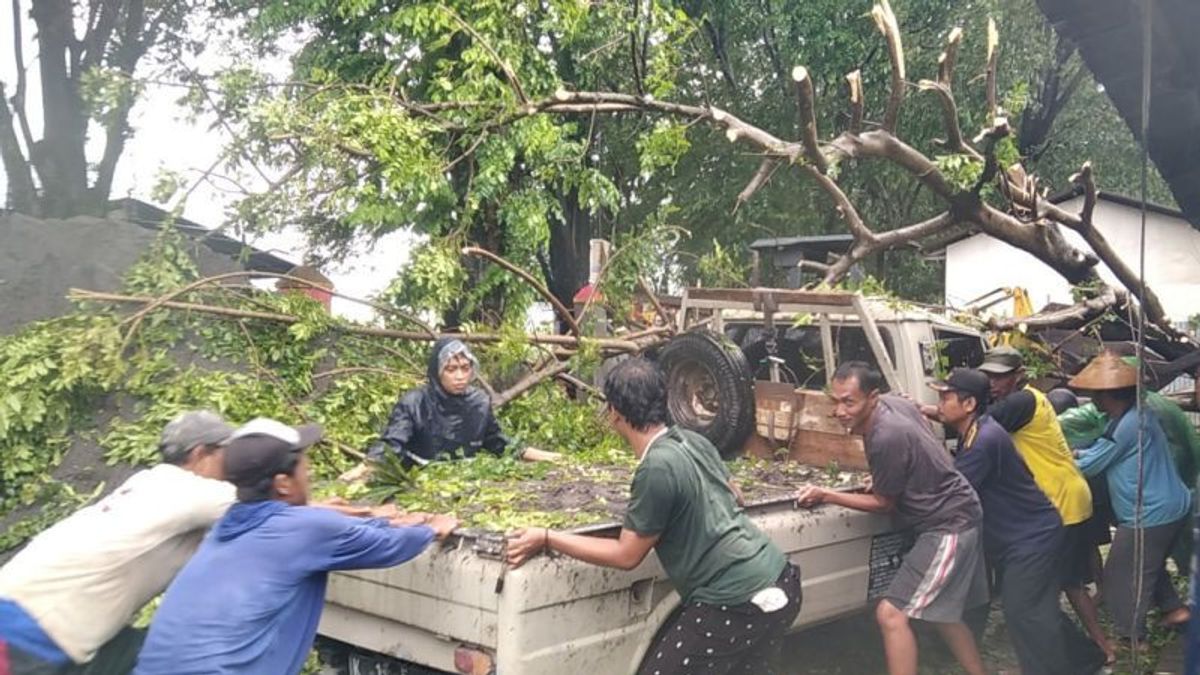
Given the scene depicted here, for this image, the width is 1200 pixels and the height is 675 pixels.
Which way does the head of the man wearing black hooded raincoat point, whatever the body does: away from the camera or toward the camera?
toward the camera

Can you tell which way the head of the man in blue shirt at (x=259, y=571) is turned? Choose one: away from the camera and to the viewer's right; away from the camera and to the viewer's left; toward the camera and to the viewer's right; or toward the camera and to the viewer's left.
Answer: away from the camera and to the viewer's right

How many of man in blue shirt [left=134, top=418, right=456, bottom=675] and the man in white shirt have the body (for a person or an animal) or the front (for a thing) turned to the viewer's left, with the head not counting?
0

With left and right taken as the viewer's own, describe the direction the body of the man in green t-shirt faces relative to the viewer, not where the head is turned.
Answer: facing away from the viewer and to the left of the viewer

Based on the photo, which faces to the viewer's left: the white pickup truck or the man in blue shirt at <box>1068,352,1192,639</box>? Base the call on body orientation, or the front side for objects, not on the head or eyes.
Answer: the man in blue shirt

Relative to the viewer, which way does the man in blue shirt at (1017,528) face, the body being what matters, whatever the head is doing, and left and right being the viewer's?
facing to the left of the viewer

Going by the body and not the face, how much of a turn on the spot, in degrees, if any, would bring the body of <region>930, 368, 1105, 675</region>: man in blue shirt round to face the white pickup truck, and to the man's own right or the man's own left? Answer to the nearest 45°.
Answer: approximately 45° to the man's own left

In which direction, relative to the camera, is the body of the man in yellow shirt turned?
to the viewer's left

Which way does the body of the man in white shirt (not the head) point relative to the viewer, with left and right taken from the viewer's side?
facing away from the viewer and to the right of the viewer

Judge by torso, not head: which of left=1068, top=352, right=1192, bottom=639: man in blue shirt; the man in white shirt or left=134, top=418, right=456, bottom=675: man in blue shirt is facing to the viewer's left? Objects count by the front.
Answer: left=1068, top=352, right=1192, bottom=639: man in blue shirt

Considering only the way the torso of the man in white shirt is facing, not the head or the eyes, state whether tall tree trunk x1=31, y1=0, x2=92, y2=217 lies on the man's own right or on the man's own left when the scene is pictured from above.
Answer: on the man's own left

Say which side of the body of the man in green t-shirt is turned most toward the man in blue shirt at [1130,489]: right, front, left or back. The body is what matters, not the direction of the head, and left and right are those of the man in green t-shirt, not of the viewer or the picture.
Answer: right

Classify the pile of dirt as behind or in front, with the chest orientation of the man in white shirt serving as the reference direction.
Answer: in front

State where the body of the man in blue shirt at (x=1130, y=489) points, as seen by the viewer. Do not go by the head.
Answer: to the viewer's left

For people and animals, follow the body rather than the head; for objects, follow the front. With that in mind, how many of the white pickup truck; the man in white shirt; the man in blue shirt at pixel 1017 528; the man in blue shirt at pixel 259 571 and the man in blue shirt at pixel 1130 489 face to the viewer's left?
2

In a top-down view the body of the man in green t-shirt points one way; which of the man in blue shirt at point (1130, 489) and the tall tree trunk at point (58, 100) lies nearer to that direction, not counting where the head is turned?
the tall tree trunk

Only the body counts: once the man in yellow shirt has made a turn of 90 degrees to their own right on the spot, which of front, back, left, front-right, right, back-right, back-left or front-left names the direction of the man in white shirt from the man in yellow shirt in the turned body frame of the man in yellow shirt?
back-left
